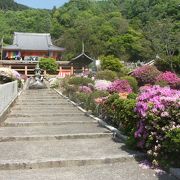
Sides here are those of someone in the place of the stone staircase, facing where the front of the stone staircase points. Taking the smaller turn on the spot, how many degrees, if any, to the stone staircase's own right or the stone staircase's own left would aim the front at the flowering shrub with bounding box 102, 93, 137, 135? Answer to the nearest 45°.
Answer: approximately 135° to the stone staircase's own left

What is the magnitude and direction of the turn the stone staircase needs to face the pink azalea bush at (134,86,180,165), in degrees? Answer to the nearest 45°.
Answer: approximately 90° to its left

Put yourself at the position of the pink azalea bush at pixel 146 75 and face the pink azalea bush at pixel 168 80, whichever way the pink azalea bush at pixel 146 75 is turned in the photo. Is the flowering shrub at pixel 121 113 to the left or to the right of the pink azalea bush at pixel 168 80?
right

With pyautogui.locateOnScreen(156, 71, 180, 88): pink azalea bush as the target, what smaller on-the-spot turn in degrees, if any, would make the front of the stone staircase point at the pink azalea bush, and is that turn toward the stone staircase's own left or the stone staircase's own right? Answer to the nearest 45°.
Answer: approximately 180°

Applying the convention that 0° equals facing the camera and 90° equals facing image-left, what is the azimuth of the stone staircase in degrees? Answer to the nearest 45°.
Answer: approximately 0°
